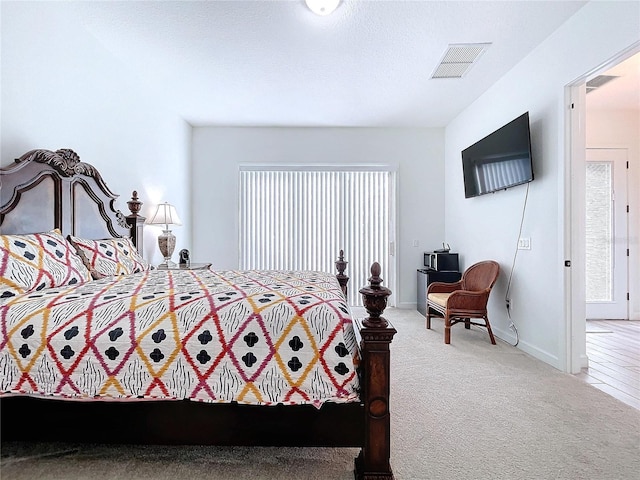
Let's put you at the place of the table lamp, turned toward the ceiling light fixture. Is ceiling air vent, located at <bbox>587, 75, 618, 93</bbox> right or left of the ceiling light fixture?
left

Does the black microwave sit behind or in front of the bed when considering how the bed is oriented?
in front

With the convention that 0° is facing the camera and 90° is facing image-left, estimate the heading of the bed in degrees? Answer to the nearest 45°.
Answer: approximately 270°

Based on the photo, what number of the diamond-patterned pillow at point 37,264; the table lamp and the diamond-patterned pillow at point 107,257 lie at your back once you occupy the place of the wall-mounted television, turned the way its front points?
0

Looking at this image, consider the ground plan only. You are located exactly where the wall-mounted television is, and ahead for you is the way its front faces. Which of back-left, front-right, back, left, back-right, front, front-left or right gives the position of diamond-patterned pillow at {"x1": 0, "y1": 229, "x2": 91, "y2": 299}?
front

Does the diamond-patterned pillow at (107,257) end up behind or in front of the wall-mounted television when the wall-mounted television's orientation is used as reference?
in front

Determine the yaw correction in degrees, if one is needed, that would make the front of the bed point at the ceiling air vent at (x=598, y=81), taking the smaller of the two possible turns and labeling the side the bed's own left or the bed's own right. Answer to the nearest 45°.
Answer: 0° — it already faces it

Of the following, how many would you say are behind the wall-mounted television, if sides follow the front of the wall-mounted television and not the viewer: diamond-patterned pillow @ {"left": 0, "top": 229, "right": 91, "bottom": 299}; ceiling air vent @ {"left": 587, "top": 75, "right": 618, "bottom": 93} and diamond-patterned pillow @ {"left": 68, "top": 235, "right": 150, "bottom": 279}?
1

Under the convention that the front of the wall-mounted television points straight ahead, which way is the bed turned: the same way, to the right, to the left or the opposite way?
the opposite way

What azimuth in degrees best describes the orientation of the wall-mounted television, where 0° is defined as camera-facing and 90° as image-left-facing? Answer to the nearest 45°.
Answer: approximately 45°

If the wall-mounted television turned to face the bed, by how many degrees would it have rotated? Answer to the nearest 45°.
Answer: approximately 45° to its left

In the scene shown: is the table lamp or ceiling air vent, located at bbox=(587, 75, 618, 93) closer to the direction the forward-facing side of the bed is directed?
the ceiling air vent

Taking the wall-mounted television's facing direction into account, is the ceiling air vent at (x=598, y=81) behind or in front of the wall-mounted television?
behind

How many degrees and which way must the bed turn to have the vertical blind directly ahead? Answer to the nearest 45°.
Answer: approximately 45° to its left

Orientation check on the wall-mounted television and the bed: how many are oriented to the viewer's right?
1
